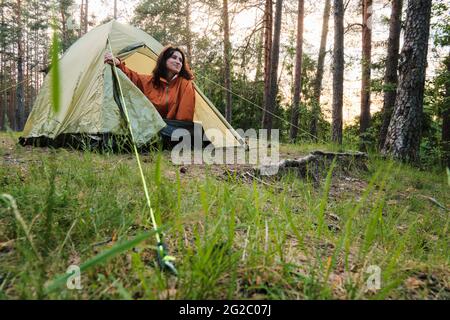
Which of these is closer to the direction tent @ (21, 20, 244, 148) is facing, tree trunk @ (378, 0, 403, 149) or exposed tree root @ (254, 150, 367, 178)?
the exposed tree root

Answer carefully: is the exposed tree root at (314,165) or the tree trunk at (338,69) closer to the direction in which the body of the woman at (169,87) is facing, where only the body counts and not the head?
the exposed tree root

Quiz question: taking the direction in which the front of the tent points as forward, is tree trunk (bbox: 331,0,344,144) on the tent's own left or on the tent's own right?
on the tent's own left

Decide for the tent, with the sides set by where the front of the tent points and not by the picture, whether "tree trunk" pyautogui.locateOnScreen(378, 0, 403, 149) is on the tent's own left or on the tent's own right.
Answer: on the tent's own left

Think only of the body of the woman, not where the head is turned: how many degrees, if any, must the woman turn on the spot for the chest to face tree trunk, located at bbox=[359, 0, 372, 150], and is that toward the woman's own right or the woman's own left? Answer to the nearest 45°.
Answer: approximately 135° to the woman's own left

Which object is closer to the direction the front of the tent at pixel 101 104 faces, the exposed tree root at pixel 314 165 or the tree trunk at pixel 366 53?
the exposed tree root

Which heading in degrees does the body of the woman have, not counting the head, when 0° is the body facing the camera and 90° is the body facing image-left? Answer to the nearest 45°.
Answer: approximately 0°

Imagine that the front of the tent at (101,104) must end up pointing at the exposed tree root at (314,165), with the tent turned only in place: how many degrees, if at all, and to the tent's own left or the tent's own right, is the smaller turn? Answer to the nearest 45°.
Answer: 0° — it already faces it

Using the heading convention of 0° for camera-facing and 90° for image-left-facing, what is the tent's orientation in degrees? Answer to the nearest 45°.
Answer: approximately 315°

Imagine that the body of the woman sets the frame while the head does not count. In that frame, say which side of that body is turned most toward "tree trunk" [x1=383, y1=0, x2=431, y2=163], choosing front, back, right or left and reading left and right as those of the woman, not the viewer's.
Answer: left
